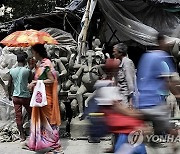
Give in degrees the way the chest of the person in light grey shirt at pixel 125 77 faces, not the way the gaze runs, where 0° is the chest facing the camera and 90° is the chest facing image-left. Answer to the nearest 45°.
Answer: approximately 90°

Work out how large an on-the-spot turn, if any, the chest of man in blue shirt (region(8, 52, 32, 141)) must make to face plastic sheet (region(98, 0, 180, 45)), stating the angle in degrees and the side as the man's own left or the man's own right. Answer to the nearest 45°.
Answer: approximately 45° to the man's own right

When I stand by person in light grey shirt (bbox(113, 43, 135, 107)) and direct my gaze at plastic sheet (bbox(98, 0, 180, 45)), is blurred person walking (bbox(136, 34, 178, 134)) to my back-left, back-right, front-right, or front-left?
back-right

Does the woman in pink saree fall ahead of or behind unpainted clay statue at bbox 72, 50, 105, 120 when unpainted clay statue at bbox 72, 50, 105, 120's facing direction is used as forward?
ahead

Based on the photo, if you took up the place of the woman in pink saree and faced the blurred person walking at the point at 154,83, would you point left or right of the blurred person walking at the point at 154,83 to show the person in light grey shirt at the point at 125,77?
left
